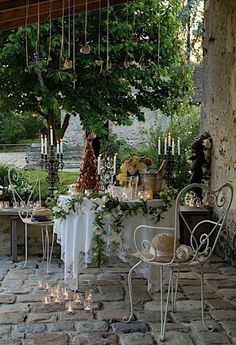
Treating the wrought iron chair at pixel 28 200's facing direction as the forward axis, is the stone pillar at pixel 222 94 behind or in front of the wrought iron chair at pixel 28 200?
in front

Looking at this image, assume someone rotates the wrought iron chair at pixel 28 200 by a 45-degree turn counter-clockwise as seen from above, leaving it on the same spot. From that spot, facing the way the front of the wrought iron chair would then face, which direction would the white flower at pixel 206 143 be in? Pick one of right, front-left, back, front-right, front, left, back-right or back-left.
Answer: front

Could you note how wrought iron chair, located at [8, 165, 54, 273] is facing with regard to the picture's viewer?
facing the viewer and to the right of the viewer

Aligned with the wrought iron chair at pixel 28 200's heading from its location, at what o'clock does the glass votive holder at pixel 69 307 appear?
The glass votive holder is roughly at 1 o'clock from the wrought iron chair.

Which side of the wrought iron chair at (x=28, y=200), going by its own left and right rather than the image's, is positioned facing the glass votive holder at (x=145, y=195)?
front

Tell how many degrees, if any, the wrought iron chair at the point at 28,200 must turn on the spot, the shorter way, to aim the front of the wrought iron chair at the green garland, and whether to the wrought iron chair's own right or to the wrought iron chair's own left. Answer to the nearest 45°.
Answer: approximately 45° to the wrought iron chair's own right

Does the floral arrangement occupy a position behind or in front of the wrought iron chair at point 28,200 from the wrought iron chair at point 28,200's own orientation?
in front

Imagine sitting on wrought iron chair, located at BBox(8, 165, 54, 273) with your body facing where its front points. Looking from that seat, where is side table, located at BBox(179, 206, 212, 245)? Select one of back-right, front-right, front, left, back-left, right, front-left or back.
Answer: front-left

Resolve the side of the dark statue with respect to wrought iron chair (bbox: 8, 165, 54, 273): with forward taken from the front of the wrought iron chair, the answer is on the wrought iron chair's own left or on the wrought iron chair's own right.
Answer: on the wrought iron chair's own left

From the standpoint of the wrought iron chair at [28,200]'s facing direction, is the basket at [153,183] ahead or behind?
ahead
